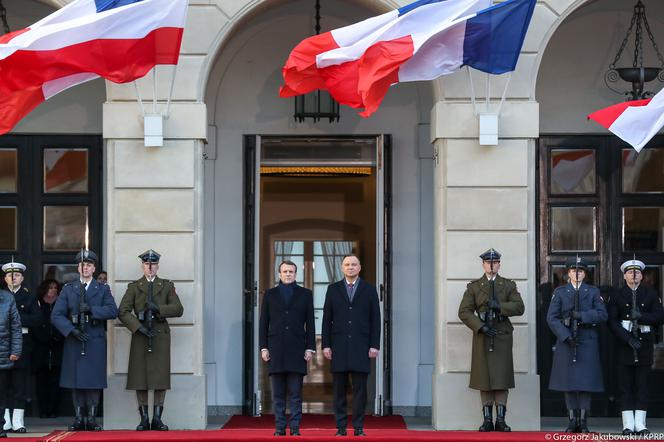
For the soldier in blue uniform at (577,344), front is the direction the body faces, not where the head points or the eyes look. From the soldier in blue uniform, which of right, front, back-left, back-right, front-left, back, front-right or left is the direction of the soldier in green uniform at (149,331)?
right

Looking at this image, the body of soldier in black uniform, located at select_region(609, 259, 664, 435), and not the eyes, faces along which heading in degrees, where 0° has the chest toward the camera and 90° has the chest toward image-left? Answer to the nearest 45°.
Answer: approximately 0°

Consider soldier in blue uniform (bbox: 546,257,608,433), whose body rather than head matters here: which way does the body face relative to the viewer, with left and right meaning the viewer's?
facing the viewer

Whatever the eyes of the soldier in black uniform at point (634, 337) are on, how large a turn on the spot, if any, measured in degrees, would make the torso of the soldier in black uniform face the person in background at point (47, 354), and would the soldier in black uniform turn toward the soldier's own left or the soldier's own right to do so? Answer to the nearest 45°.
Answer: approximately 90° to the soldier's own right

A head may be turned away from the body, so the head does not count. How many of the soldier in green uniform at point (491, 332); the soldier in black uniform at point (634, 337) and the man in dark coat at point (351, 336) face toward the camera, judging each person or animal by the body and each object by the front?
3

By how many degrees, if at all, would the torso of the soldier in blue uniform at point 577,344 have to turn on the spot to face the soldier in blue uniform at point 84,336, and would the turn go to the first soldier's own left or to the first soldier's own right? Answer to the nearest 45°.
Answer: approximately 90° to the first soldier's own right

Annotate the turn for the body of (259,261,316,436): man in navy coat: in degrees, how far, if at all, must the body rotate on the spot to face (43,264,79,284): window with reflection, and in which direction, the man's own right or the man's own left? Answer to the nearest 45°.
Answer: approximately 135° to the man's own right

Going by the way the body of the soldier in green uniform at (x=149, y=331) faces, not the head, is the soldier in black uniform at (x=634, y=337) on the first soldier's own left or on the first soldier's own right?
on the first soldier's own left

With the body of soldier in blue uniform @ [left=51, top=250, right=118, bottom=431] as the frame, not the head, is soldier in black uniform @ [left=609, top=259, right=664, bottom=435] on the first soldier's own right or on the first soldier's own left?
on the first soldier's own left

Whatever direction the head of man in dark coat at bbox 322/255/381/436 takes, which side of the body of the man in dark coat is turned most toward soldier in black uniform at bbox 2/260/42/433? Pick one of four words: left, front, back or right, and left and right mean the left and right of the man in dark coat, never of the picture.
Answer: right

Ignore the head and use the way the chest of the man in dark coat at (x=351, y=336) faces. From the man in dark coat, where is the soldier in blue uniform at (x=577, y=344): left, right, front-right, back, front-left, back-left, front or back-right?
left

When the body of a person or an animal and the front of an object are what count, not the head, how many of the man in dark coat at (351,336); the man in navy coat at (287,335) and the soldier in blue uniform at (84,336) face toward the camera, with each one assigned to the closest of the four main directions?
3

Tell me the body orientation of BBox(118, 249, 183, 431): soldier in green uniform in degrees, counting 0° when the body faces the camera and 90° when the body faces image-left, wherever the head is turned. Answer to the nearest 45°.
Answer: approximately 0°
